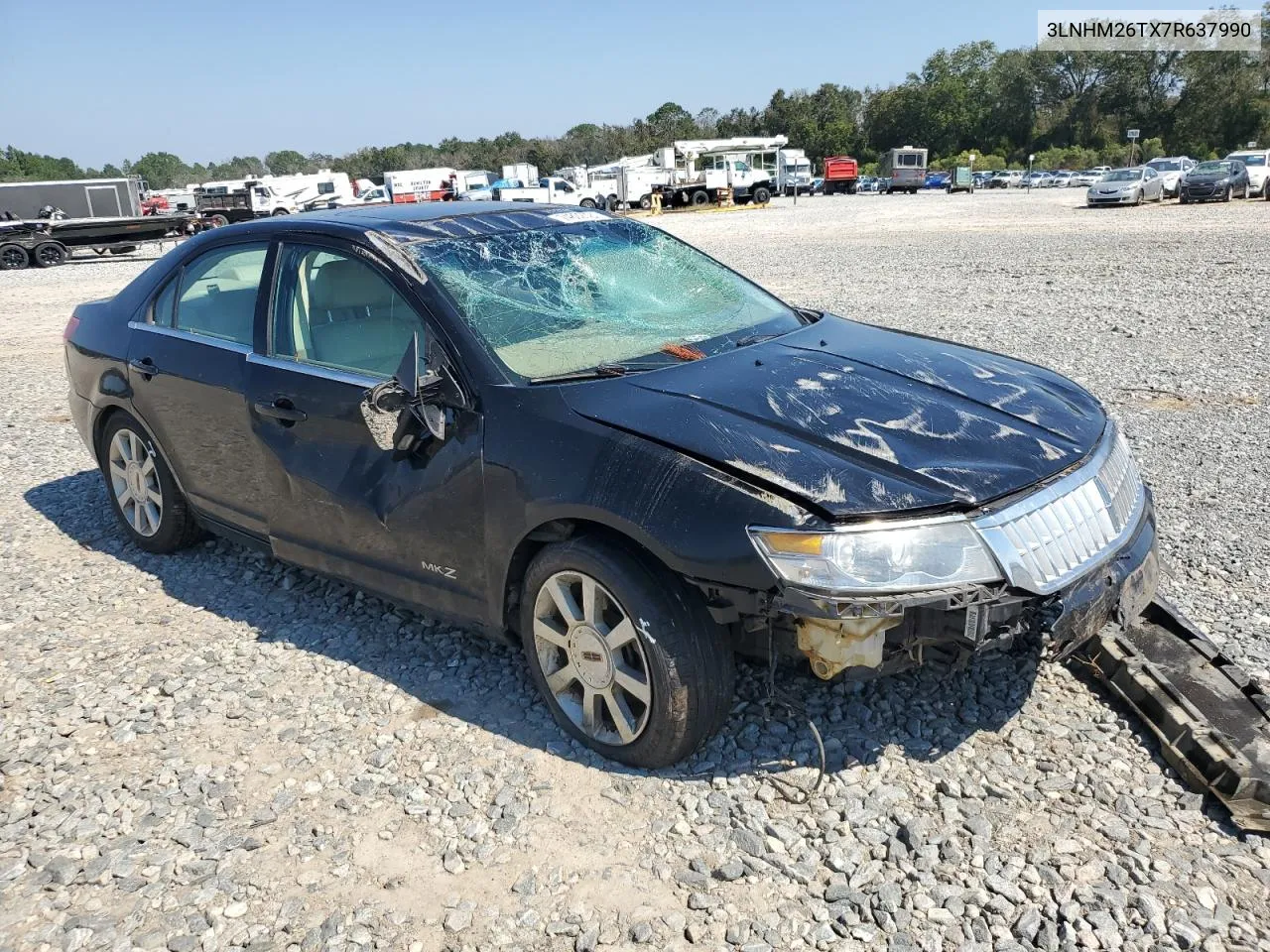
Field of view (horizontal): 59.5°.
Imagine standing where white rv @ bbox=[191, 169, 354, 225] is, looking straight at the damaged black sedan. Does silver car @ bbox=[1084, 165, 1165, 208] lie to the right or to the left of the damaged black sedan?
left

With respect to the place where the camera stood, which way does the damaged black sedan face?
facing the viewer and to the right of the viewer

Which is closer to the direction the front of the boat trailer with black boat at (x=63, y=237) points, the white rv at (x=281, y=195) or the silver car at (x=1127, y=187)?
the silver car

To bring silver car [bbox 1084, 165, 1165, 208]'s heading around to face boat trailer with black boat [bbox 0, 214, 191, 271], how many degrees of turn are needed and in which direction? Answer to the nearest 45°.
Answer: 0° — it already faces it

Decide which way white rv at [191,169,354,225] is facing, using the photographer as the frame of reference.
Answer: facing to the right of the viewer

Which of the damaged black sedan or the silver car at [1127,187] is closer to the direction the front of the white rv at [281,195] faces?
the silver car

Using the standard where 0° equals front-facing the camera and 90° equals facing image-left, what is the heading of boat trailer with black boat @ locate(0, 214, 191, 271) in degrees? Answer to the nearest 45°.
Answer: approximately 270°

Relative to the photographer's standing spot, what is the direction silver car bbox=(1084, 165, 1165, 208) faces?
facing the viewer and to the left of the viewer

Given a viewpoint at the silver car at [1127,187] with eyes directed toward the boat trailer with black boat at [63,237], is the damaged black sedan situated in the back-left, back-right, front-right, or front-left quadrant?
front-left

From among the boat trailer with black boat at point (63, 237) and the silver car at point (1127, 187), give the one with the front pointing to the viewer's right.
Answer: the boat trailer with black boat

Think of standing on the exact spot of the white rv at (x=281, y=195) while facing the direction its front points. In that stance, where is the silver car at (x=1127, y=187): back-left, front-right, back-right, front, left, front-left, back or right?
front-right

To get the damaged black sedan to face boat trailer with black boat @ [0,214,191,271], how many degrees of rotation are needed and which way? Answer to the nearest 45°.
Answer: approximately 180°

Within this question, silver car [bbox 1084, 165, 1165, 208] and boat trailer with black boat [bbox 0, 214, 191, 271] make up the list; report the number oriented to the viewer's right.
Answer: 1

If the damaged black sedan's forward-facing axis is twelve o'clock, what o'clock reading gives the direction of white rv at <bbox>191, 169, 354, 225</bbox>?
The white rv is roughly at 7 o'clock from the damaged black sedan.
